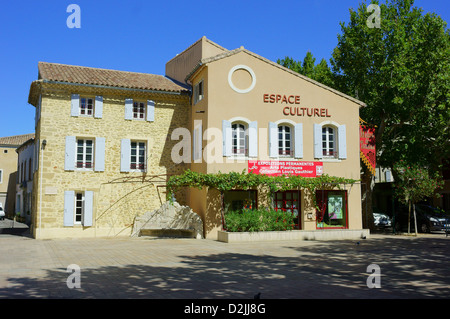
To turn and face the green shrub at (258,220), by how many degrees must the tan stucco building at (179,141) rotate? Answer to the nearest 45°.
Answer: approximately 45° to its left

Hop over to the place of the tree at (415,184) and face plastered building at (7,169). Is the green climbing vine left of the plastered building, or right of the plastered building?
left

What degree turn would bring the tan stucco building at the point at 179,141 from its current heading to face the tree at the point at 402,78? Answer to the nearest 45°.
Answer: approximately 90° to its left

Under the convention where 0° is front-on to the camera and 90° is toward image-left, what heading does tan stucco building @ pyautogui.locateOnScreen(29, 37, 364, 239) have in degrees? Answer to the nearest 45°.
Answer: approximately 0°

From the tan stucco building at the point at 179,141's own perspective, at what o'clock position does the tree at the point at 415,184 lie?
The tree is roughly at 9 o'clock from the tan stucco building.

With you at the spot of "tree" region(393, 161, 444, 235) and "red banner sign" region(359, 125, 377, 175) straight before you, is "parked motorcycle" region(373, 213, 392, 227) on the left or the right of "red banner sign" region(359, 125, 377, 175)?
right

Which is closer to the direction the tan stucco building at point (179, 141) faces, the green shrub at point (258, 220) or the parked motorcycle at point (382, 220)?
the green shrub

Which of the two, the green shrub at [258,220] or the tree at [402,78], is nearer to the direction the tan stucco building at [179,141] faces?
the green shrub

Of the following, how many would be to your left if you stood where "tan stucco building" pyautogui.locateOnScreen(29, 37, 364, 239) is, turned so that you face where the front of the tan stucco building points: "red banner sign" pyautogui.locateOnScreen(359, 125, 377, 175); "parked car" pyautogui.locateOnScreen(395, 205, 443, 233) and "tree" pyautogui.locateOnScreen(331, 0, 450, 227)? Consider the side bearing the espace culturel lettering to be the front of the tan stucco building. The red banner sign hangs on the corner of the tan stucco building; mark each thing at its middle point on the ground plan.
3

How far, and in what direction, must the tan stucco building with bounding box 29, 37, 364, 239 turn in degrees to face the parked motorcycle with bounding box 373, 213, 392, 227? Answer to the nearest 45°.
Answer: approximately 135° to its left

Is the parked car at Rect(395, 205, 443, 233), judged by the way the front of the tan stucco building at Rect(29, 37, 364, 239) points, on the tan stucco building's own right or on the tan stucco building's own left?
on the tan stucco building's own left
